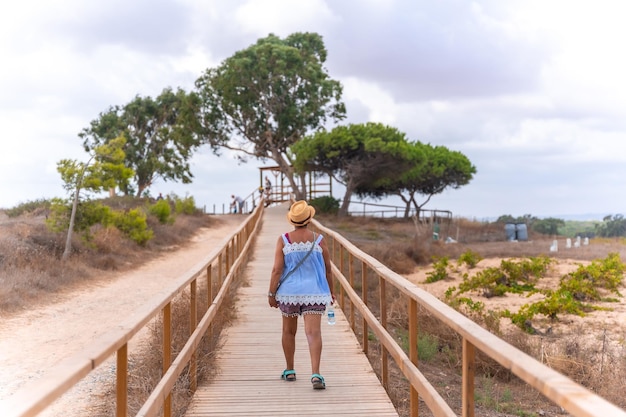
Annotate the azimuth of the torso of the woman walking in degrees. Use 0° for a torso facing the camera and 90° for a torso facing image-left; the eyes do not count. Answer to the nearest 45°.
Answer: approximately 180°

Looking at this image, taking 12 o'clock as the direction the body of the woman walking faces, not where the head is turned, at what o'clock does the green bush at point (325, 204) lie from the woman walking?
The green bush is roughly at 12 o'clock from the woman walking.

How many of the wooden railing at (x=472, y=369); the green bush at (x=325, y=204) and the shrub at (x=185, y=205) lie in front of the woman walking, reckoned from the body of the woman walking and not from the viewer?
2

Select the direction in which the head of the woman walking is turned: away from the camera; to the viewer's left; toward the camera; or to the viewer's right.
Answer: away from the camera

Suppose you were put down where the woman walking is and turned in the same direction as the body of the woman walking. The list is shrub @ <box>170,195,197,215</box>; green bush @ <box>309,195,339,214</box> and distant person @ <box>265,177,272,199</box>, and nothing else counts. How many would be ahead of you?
3

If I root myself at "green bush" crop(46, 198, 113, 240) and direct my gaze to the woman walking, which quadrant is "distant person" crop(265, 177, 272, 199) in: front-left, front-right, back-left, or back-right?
back-left

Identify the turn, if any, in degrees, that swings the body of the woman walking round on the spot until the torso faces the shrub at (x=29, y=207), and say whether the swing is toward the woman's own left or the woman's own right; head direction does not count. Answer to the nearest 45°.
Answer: approximately 45° to the woman's own left

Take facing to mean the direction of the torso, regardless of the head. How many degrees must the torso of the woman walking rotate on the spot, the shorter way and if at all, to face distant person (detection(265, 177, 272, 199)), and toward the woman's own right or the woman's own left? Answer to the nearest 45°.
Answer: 0° — they already face them

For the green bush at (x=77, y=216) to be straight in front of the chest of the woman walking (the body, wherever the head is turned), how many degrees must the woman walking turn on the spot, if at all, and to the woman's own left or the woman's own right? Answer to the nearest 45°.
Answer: approximately 45° to the woman's own left

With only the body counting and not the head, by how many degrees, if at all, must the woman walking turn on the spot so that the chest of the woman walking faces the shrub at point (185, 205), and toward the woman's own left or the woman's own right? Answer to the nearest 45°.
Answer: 0° — they already face it

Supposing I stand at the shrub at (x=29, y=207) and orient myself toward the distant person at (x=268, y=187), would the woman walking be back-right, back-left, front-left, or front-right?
back-right
